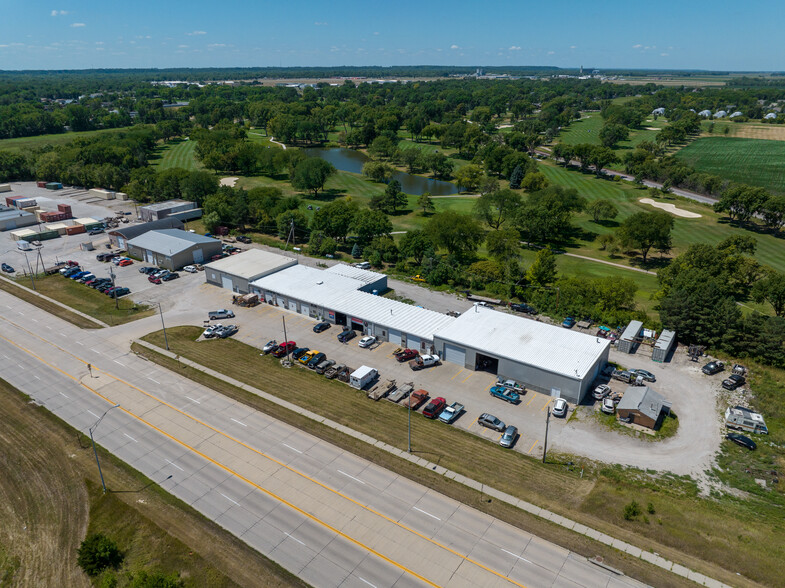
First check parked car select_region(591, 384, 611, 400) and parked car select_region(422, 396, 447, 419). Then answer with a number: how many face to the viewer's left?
0

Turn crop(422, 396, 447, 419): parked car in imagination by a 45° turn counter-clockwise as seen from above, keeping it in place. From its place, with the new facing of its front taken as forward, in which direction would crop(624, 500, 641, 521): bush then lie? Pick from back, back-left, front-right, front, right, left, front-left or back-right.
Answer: back-right

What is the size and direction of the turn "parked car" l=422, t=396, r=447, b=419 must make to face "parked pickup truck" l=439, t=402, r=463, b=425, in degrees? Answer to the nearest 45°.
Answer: approximately 45° to its right

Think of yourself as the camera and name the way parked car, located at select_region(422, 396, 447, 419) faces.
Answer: facing away from the viewer and to the right of the viewer

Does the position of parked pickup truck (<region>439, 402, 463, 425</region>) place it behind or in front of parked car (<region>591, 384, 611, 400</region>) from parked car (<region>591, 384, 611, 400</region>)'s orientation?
behind

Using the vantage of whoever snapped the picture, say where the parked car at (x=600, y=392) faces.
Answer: facing away from the viewer and to the right of the viewer
